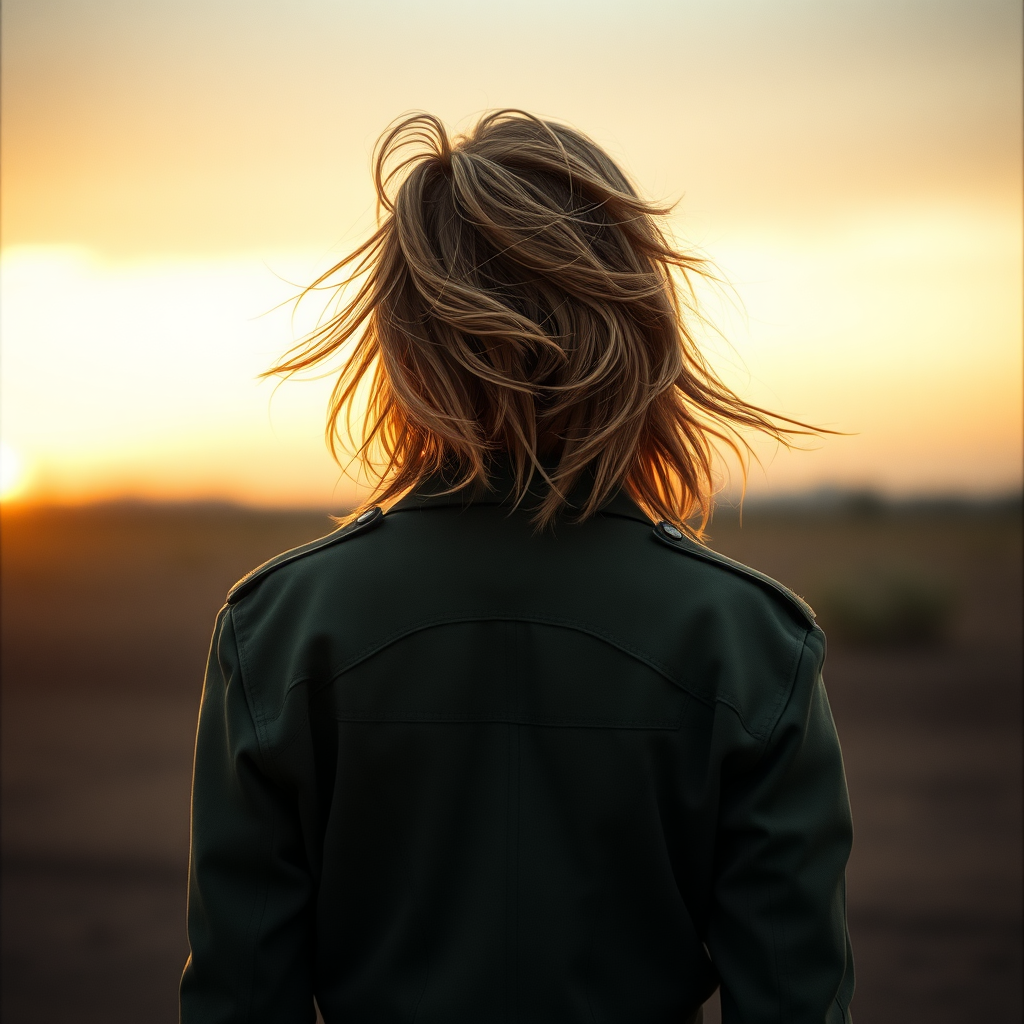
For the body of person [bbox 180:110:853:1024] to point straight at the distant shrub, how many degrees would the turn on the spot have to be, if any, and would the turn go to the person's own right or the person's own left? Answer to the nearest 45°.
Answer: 0° — they already face it

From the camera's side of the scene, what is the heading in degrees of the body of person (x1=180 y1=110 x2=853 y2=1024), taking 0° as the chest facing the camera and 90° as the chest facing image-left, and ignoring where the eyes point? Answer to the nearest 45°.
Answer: approximately 180°
